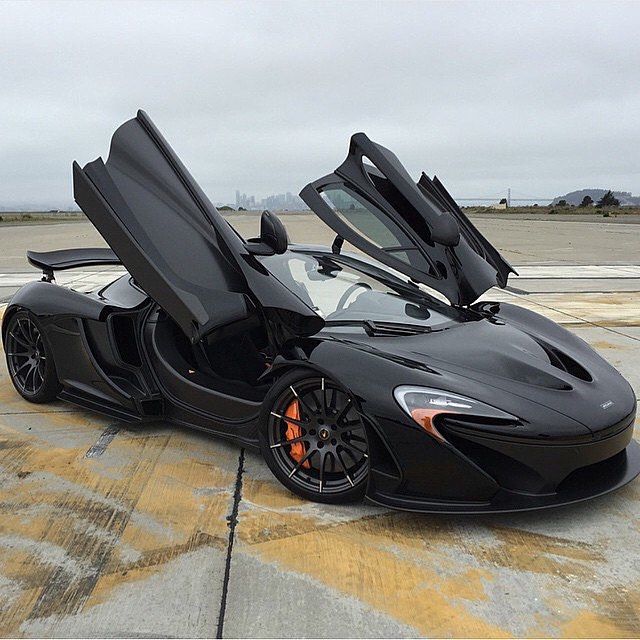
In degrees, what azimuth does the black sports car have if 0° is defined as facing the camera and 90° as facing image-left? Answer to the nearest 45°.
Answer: approximately 315°
